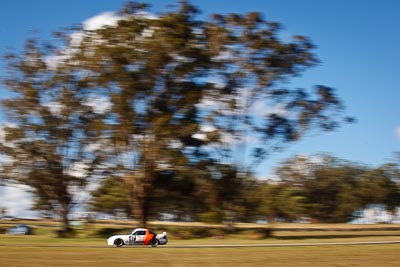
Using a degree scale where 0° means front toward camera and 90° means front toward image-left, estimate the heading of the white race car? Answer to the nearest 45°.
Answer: approximately 90°

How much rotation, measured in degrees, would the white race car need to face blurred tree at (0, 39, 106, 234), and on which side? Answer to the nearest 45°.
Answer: approximately 45° to its right
